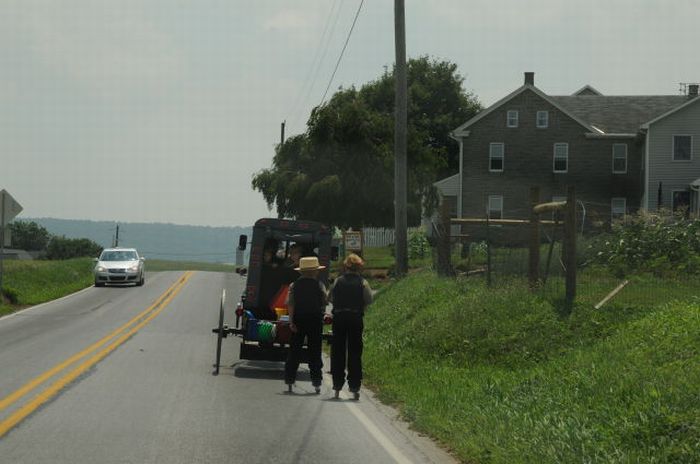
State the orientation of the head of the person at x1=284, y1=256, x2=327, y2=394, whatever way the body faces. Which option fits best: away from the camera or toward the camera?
away from the camera

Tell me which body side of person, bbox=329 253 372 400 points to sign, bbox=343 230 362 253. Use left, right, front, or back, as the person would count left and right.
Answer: front

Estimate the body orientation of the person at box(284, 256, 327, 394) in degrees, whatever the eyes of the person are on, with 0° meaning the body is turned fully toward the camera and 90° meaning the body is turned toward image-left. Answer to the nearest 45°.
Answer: approximately 180°

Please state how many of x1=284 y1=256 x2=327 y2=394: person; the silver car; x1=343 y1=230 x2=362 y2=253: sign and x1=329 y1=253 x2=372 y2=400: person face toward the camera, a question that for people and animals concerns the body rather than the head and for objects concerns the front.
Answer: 2

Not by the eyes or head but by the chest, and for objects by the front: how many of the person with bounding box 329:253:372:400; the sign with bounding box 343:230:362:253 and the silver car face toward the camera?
2

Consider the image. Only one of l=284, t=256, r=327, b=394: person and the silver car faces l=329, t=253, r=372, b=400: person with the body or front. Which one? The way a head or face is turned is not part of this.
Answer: the silver car

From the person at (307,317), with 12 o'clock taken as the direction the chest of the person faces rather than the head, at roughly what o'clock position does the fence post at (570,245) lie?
The fence post is roughly at 2 o'clock from the person.

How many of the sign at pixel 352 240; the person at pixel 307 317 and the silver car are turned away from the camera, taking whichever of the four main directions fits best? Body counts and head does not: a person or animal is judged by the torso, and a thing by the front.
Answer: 1

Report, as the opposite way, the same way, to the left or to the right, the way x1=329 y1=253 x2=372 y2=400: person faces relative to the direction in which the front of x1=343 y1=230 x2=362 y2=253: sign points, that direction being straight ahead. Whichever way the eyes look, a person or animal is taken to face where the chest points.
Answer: the opposite way

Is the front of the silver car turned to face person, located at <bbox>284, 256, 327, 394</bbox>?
yes

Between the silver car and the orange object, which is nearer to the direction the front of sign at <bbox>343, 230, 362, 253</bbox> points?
the orange object

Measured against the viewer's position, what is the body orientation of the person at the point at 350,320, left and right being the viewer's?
facing away from the viewer

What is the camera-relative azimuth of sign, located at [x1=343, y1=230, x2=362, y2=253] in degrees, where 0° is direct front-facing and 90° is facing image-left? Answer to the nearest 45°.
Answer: approximately 0°

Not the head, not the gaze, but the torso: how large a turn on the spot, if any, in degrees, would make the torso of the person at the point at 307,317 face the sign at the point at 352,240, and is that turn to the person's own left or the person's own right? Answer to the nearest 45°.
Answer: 0° — they already face it

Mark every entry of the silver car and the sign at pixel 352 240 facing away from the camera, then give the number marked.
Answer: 0

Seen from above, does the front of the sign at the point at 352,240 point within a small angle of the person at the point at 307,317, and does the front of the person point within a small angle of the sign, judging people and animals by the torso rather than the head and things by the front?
yes

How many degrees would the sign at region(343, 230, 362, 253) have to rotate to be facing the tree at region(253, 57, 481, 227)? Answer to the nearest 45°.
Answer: approximately 180°

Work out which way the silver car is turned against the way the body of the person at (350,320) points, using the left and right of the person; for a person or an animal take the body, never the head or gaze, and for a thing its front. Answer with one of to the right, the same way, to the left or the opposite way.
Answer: the opposite way

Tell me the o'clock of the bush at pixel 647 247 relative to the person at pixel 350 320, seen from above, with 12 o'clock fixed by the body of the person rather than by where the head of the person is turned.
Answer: The bush is roughly at 1 o'clock from the person.
